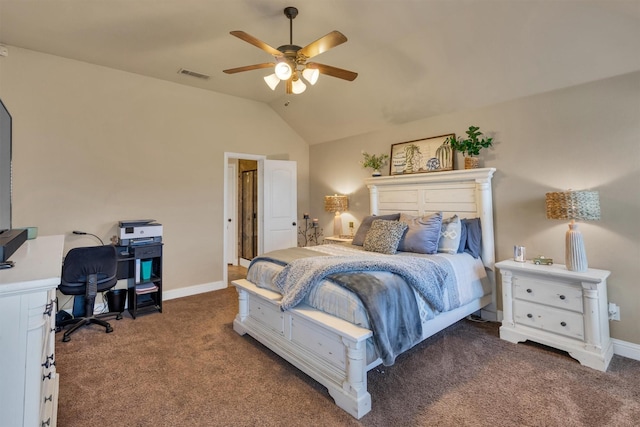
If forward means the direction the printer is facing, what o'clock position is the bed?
The bed is roughly at 11 o'clock from the printer.

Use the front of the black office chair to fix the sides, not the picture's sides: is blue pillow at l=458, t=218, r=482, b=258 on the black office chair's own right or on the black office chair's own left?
on the black office chair's own right

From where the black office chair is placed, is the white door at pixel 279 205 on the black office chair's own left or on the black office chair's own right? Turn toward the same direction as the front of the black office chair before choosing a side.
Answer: on the black office chair's own right

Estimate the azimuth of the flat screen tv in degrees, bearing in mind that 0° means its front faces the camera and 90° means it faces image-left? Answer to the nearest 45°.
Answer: approximately 270°

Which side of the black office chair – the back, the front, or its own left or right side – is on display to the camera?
back

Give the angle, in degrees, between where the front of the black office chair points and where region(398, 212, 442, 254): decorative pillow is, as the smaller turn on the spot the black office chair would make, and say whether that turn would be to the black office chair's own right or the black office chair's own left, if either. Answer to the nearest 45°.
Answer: approximately 135° to the black office chair's own right

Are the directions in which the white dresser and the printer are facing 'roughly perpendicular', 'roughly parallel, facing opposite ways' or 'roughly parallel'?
roughly perpendicular

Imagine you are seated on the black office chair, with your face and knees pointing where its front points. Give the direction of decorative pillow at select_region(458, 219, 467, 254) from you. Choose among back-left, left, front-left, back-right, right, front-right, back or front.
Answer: back-right

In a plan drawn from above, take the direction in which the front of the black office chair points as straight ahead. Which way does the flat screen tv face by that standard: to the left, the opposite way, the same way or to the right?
to the right

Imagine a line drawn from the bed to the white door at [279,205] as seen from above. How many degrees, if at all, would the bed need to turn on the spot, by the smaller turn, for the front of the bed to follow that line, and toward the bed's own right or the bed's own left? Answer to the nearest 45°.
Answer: approximately 90° to the bed's own right

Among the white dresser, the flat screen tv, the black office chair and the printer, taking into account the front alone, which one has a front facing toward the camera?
the printer
